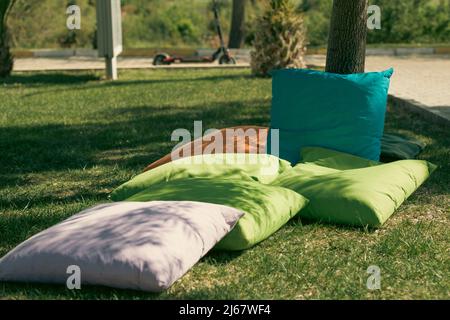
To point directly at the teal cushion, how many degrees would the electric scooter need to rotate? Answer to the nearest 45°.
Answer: approximately 90° to its right

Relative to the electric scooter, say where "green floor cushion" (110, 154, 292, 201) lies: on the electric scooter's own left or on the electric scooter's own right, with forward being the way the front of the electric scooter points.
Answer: on the electric scooter's own right

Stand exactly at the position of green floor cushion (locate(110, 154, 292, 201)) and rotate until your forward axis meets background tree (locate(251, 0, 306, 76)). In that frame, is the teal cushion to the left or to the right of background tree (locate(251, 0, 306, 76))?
right

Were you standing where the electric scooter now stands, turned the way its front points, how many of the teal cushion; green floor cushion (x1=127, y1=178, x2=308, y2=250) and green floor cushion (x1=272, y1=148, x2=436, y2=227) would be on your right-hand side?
3

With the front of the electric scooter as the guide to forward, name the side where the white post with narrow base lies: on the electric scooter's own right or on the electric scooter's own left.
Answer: on the electric scooter's own right

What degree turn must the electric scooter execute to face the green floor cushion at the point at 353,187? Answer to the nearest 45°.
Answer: approximately 90° to its right

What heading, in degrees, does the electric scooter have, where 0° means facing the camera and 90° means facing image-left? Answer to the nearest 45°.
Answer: approximately 270°

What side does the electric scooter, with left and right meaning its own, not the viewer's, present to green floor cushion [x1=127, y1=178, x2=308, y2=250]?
right

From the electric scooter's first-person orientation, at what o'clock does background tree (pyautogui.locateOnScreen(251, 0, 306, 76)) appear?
The background tree is roughly at 2 o'clock from the electric scooter.
